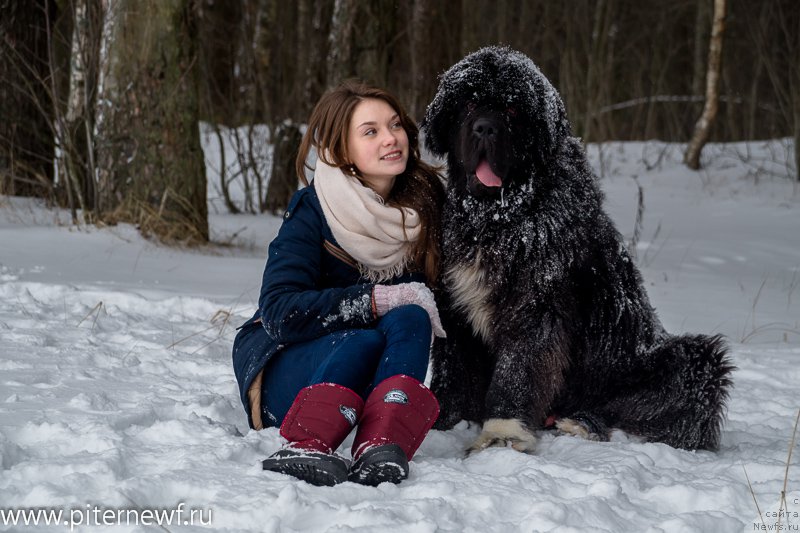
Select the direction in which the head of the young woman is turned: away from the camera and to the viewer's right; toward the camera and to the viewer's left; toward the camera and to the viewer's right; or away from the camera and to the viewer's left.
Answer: toward the camera and to the viewer's right

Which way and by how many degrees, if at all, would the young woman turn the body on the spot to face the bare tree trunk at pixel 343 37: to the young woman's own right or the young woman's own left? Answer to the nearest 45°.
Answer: approximately 135° to the young woman's own left

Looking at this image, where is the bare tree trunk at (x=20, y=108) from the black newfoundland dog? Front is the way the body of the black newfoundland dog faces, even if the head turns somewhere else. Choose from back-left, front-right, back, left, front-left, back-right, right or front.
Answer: right

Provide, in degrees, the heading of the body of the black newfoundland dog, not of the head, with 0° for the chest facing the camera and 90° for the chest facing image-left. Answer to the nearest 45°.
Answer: approximately 45°

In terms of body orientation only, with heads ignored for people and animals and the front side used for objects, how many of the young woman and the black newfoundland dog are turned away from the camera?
0

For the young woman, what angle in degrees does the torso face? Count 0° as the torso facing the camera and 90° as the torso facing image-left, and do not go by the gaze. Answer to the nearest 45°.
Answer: approximately 315°

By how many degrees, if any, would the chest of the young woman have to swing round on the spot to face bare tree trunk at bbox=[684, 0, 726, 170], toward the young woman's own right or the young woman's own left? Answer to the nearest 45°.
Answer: approximately 90° to the young woman's own left

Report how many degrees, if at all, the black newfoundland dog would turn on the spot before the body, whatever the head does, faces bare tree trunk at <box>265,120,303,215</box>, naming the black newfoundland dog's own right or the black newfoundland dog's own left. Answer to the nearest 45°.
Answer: approximately 90° to the black newfoundland dog's own right

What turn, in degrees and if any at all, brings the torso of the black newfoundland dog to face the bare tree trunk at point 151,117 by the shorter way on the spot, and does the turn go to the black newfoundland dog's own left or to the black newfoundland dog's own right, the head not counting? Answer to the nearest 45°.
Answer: approximately 90° to the black newfoundland dog's own right

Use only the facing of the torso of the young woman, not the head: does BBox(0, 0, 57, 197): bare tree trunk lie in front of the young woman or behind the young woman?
behind

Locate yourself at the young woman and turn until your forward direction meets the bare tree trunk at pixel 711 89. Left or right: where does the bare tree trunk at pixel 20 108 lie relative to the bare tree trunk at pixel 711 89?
left
